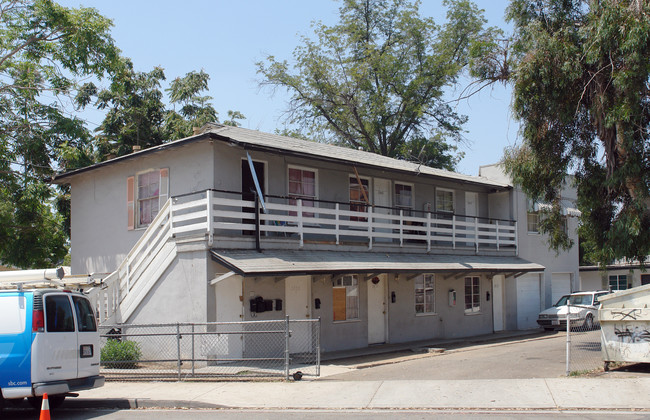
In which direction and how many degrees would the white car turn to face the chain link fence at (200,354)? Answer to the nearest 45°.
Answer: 0° — it already faces it

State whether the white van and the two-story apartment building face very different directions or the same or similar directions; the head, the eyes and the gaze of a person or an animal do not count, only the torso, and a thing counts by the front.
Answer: very different directions

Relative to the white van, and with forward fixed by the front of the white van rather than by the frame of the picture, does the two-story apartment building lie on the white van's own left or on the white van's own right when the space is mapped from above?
on the white van's own right

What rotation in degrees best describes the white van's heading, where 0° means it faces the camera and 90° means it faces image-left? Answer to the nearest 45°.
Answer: approximately 135°

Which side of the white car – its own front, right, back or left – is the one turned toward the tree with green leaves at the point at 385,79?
right

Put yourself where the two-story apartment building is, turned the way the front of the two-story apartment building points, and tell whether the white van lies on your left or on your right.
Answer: on your right

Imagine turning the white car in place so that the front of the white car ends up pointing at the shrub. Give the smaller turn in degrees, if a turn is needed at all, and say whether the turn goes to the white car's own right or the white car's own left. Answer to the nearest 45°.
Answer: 0° — it already faces it

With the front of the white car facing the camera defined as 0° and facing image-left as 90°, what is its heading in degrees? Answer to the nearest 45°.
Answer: approximately 45°
